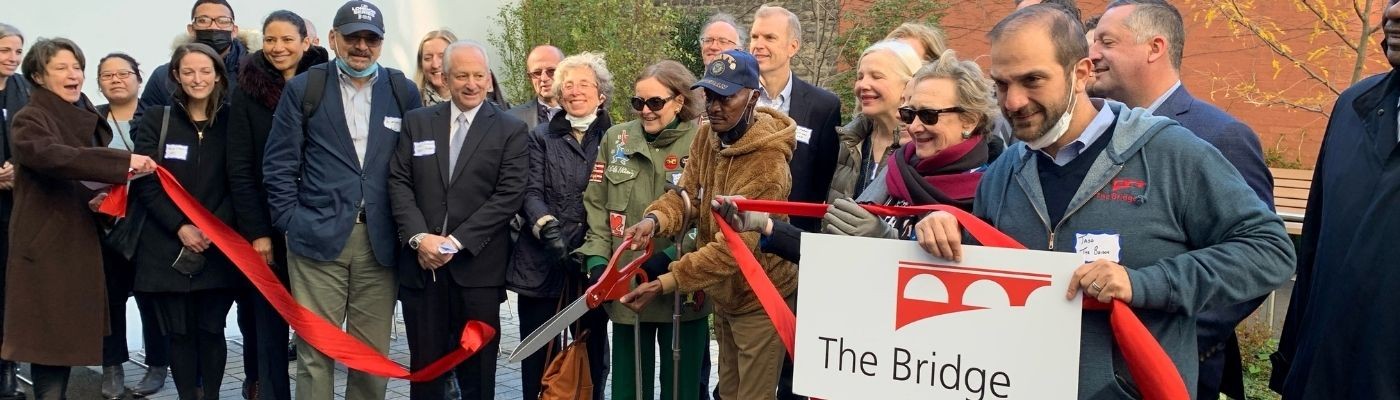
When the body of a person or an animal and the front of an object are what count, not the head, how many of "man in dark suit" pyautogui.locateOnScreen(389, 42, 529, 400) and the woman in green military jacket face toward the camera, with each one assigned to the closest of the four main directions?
2

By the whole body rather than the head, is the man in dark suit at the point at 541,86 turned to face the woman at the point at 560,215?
yes

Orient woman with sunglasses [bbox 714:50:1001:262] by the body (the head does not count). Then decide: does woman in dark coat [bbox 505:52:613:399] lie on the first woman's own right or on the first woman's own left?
on the first woman's own right

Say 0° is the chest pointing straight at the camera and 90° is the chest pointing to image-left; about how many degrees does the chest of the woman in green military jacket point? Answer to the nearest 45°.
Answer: approximately 0°

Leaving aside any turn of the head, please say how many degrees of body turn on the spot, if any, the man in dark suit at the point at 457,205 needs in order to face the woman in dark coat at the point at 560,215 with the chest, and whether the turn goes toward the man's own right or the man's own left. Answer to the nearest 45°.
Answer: approximately 90° to the man's own left

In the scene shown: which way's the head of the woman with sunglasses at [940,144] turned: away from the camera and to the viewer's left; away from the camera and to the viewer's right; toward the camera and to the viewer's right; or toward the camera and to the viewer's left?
toward the camera and to the viewer's left

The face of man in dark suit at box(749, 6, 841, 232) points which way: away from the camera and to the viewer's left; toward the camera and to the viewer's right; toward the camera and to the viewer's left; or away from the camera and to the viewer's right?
toward the camera and to the viewer's left
